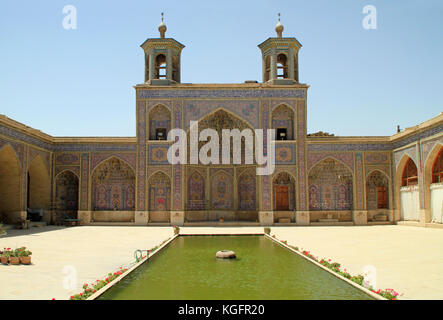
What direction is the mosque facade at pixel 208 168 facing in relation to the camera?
toward the camera

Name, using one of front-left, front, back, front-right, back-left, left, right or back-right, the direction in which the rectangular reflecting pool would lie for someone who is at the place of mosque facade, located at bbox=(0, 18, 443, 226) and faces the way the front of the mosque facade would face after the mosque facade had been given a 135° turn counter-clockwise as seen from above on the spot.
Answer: back-right

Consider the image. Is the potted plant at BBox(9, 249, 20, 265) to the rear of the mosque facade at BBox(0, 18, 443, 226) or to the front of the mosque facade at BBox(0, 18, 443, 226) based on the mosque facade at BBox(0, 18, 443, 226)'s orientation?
to the front

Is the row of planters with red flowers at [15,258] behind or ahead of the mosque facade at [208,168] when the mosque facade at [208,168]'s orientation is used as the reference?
ahead
